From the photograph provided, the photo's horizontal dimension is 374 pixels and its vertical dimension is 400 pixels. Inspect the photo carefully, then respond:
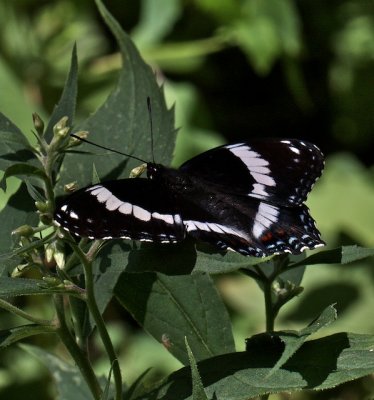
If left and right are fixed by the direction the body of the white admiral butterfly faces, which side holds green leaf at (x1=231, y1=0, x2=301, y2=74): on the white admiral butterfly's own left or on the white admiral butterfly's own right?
on the white admiral butterfly's own right

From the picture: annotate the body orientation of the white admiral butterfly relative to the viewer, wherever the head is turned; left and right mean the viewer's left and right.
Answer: facing away from the viewer and to the left of the viewer

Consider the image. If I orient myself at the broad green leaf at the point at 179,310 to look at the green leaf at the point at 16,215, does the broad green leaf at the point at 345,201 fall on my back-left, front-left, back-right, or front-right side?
back-right

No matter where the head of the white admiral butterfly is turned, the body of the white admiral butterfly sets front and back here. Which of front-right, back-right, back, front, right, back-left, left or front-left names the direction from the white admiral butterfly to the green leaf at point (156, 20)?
front-right
